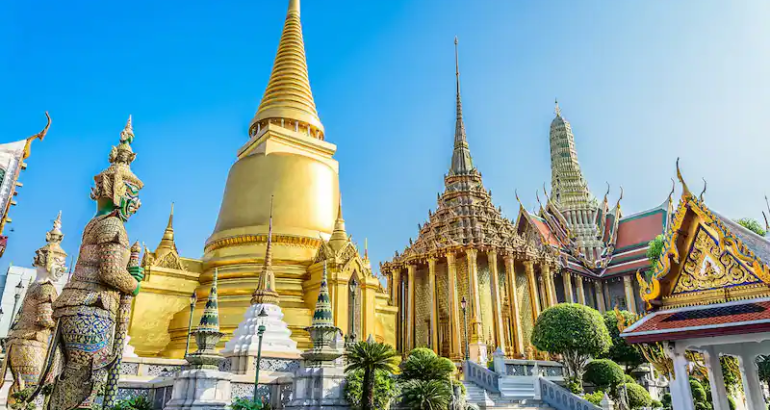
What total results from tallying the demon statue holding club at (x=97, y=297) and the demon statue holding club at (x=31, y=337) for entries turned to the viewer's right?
2

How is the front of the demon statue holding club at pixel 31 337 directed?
to the viewer's right

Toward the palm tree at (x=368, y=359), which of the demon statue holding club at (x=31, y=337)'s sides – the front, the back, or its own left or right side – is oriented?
front

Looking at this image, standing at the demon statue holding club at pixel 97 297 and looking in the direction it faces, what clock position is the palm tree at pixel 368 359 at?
The palm tree is roughly at 11 o'clock from the demon statue holding club.

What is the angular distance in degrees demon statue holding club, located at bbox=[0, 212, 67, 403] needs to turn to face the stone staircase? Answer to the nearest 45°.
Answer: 0° — it already faces it

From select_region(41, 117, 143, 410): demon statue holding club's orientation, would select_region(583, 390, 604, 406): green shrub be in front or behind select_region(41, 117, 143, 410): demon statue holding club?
in front

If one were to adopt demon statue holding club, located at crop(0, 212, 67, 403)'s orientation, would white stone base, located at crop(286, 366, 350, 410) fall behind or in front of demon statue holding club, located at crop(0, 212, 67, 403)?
in front

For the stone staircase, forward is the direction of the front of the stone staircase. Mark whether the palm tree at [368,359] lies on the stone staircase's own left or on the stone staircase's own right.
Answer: on the stone staircase's own right

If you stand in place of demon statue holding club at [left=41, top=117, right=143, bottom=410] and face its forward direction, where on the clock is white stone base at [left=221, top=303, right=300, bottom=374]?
The white stone base is roughly at 10 o'clock from the demon statue holding club.

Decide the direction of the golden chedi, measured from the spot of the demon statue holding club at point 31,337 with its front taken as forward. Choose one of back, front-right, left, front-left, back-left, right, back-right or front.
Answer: front-left

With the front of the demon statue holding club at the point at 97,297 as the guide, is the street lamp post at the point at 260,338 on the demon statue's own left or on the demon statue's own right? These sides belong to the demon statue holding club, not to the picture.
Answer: on the demon statue's own left
